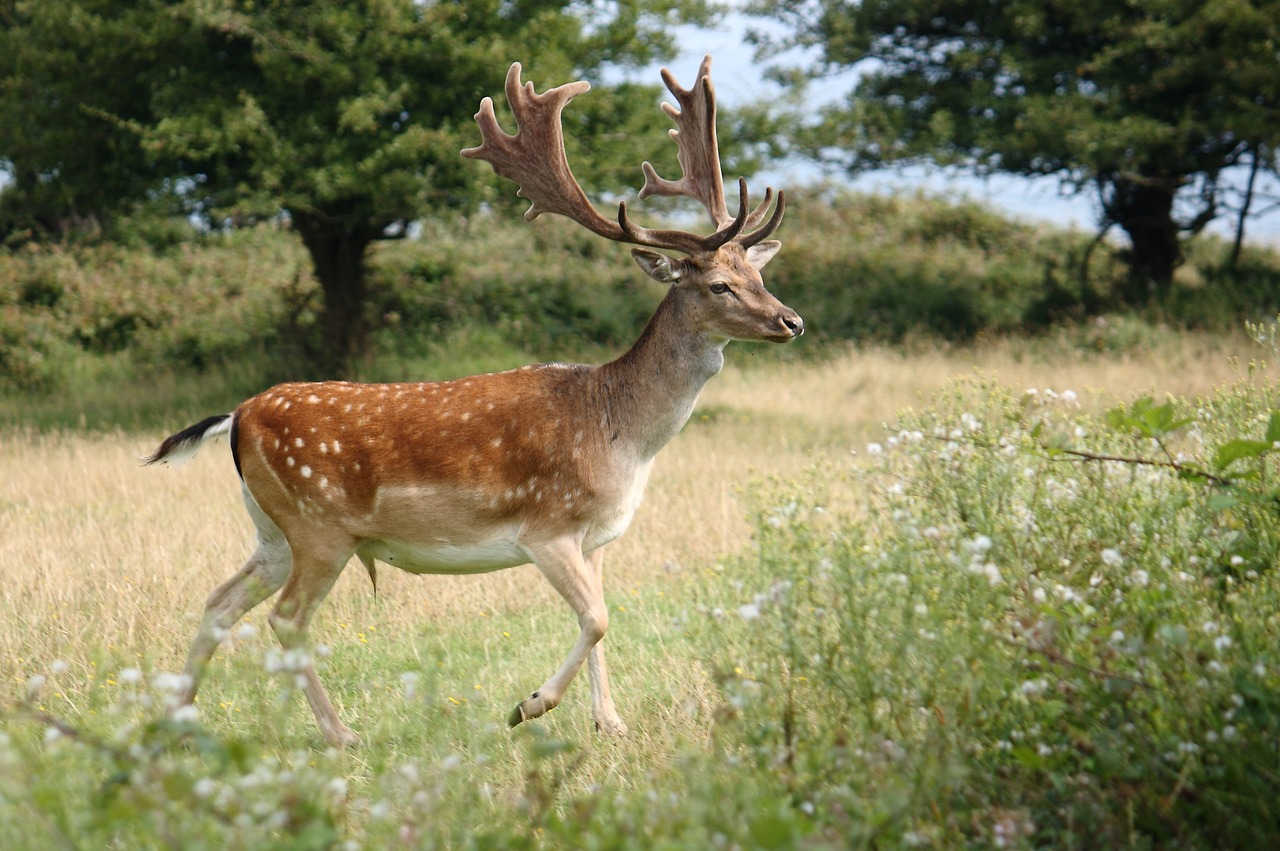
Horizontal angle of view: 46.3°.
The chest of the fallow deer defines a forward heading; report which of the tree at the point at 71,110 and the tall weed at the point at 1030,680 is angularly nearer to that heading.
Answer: the tall weed

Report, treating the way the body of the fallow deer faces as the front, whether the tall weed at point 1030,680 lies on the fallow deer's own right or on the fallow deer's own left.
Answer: on the fallow deer's own right

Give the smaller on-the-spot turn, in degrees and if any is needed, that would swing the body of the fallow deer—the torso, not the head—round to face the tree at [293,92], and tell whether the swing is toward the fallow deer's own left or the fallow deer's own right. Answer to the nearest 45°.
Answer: approximately 90° to the fallow deer's own left

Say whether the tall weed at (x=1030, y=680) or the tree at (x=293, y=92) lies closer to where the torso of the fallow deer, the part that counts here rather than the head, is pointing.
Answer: the tall weed

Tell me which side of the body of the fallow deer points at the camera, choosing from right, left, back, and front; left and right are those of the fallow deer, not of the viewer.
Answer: right

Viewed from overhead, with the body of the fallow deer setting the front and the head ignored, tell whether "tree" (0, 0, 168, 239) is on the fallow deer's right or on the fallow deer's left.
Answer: on the fallow deer's left
